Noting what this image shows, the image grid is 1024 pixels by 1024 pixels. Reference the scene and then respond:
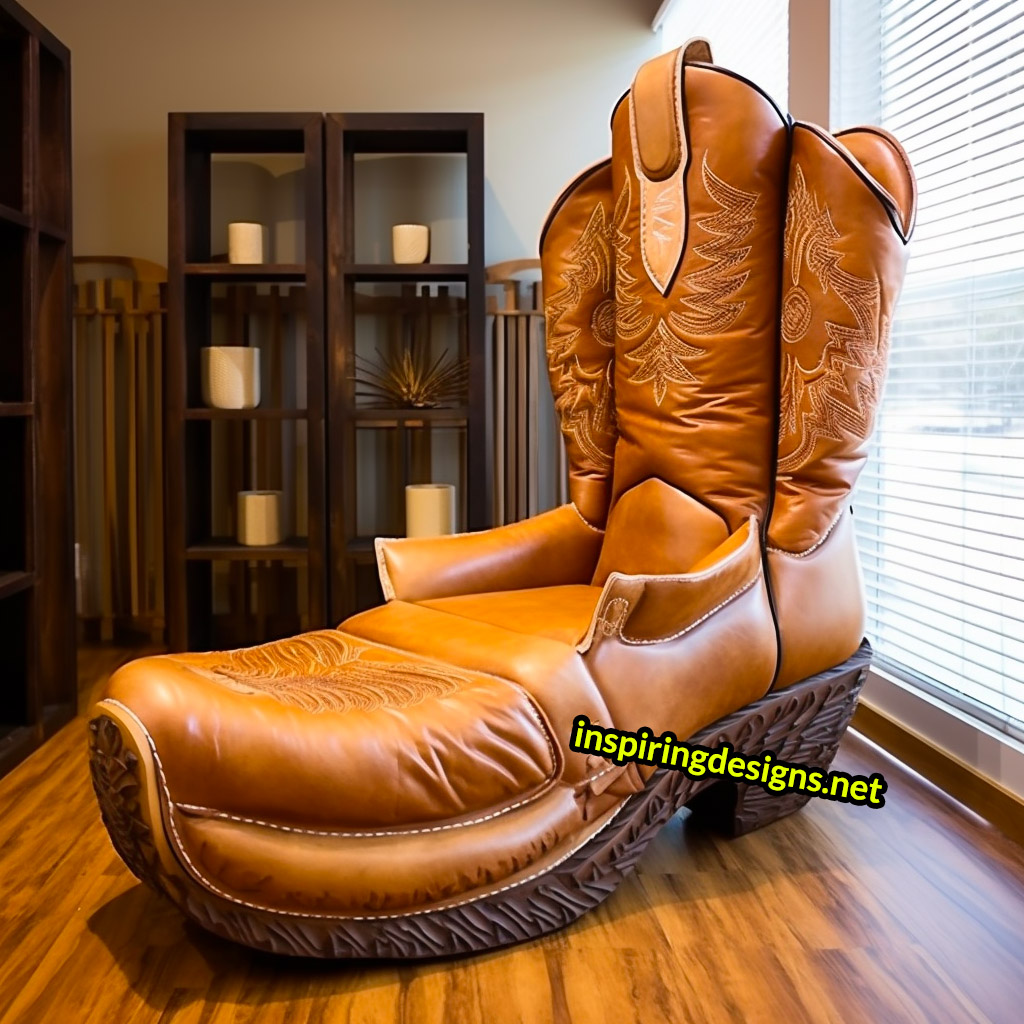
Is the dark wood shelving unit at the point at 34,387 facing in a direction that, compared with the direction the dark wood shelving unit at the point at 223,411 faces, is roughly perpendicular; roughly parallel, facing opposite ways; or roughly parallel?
roughly perpendicular

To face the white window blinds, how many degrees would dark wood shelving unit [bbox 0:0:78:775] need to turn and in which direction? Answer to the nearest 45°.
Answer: approximately 45° to its right

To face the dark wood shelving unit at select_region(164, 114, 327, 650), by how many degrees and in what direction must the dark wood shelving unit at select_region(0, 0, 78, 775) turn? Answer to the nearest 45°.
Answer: approximately 45° to its left

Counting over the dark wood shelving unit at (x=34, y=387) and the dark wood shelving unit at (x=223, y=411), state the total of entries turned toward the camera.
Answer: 1

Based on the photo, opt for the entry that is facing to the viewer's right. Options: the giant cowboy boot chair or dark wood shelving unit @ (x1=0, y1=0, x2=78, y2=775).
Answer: the dark wood shelving unit

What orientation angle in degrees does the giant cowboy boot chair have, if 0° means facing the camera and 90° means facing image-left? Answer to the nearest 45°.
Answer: approximately 45°

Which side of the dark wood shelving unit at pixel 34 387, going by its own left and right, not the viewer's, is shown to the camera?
right

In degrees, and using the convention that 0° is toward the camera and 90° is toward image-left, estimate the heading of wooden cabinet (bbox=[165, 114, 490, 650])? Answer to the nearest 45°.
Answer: approximately 0°

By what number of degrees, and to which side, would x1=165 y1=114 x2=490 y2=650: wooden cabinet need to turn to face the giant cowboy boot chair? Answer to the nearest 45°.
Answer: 0° — it already faces it
